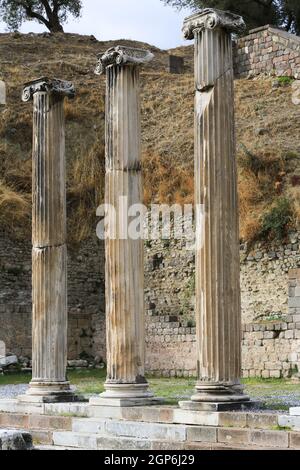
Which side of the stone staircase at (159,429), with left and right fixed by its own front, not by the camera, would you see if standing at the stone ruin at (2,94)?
back

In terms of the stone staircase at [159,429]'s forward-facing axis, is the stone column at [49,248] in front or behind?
behind

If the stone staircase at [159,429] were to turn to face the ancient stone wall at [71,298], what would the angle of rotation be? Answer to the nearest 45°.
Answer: approximately 180°

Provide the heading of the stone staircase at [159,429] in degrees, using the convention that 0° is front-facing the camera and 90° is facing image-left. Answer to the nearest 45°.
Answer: approximately 0°

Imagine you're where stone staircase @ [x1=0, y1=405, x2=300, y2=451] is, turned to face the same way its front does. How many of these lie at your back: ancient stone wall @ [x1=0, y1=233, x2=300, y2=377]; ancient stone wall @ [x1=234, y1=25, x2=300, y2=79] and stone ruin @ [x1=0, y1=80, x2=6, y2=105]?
3

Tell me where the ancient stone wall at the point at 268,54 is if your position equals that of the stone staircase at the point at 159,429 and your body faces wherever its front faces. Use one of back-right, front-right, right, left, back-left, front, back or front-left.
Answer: back

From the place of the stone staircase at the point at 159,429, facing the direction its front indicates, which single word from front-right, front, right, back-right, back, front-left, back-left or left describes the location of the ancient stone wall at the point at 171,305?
back
